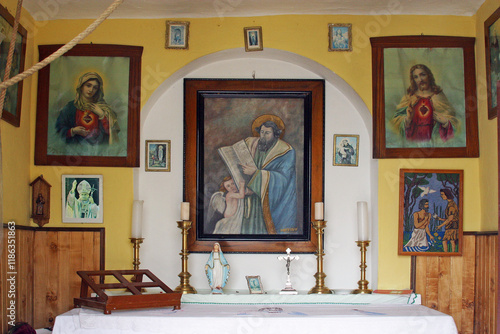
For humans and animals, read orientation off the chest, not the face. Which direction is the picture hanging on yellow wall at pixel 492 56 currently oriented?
to the viewer's left

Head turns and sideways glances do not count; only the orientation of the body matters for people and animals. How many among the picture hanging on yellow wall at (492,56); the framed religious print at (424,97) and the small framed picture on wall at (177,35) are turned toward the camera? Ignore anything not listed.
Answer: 2

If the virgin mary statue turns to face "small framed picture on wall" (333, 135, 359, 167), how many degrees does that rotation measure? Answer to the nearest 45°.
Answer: approximately 90° to its left

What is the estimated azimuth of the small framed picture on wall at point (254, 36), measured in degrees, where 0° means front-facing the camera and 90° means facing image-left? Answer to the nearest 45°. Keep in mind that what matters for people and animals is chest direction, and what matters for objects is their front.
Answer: approximately 0°
